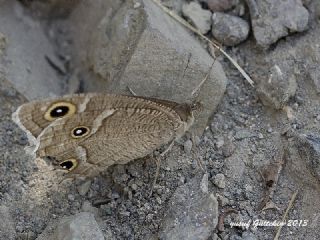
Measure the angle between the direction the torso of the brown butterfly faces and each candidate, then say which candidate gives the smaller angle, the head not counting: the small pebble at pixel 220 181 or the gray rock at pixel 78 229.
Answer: the small pebble

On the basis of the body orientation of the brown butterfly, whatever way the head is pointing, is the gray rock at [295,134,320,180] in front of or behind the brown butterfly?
in front

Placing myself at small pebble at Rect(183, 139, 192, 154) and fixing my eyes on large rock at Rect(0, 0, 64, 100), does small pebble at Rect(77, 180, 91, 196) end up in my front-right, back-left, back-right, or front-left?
front-left

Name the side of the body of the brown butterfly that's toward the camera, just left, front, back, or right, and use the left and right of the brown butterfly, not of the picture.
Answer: right

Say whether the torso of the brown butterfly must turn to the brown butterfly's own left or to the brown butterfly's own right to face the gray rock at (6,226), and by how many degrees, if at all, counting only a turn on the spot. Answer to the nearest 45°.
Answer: approximately 180°

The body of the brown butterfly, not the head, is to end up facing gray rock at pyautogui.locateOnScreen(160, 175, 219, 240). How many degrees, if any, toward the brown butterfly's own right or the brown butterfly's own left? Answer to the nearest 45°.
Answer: approximately 45° to the brown butterfly's own right

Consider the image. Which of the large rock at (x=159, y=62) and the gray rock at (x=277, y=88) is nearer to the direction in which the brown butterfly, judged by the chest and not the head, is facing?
the gray rock

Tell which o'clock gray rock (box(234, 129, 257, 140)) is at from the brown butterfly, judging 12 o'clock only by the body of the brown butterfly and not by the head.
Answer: The gray rock is roughly at 12 o'clock from the brown butterfly.

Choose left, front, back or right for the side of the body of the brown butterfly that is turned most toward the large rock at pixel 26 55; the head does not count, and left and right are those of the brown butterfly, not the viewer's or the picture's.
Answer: left

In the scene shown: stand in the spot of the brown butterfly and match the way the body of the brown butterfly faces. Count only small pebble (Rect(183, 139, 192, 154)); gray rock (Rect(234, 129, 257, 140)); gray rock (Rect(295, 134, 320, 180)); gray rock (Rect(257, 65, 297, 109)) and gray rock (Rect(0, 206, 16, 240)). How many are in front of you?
4

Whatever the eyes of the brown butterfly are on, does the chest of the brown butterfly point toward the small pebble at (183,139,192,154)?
yes

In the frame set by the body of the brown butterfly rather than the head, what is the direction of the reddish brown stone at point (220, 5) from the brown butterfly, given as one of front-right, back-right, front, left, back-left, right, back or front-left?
front-left

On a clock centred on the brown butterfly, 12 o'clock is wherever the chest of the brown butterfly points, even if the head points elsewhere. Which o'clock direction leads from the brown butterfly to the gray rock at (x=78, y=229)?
The gray rock is roughly at 4 o'clock from the brown butterfly.

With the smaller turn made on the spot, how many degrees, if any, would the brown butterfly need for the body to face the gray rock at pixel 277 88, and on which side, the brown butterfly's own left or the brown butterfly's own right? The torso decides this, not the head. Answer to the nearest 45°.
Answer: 0° — it already faces it

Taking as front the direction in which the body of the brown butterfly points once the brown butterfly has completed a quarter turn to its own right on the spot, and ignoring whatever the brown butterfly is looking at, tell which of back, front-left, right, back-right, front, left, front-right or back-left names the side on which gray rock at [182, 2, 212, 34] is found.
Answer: back-left
